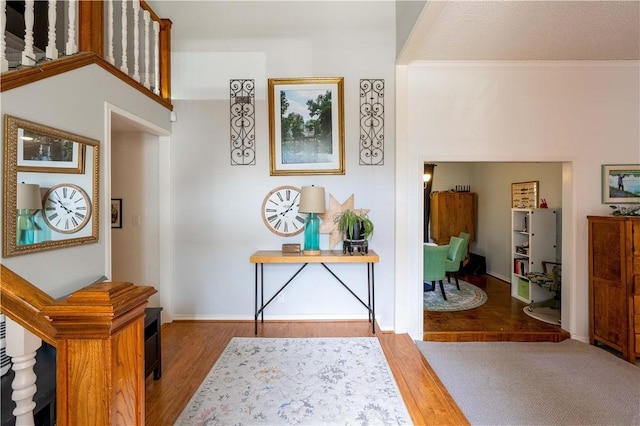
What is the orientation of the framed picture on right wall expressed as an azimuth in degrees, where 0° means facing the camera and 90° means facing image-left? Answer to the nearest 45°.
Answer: approximately 0°

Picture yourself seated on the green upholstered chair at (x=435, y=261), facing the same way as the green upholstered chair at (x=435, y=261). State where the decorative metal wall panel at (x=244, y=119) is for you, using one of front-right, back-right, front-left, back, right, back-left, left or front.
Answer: back-left

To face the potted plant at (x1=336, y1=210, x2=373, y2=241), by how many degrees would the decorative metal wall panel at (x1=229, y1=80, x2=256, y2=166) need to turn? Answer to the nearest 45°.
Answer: approximately 45° to its left

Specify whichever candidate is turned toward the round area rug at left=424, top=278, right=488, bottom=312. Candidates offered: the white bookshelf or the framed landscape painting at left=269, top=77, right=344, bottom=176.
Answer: the white bookshelf

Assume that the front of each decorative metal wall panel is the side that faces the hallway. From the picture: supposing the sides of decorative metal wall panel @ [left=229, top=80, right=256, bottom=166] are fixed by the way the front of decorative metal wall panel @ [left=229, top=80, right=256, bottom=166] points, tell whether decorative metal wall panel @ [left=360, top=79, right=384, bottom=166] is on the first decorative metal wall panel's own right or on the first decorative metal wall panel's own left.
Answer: on the first decorative metal wall panel's own left

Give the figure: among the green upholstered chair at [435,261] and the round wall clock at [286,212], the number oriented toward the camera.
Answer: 1
